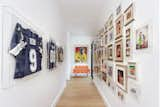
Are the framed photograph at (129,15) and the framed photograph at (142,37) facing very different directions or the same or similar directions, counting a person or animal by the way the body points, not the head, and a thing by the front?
same or similar directions

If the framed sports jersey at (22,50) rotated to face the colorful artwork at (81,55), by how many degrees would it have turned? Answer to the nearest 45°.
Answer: approximately 135° to its left

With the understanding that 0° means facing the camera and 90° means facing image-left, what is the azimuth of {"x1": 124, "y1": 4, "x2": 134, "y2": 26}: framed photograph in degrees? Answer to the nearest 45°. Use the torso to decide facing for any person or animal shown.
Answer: approximately 45°

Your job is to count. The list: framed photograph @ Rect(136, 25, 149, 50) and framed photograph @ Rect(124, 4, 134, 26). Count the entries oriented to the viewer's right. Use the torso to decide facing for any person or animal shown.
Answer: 0

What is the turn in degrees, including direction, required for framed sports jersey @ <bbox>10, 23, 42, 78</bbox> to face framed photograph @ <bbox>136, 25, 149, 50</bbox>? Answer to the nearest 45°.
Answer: approximately 45° to its left

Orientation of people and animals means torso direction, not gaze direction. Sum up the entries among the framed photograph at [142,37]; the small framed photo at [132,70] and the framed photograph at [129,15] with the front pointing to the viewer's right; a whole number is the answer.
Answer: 0

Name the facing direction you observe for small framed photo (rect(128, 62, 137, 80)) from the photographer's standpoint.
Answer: facing the viewer and to the left of the viewer

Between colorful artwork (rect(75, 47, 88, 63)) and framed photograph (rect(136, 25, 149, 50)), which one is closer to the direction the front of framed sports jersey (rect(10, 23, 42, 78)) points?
the framed photograph

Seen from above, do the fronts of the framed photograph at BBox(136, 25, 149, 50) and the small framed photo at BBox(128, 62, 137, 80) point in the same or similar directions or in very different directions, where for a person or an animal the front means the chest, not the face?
same or similar directions

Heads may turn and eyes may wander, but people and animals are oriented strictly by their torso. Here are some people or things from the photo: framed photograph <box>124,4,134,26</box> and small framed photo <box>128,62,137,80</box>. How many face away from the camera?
0

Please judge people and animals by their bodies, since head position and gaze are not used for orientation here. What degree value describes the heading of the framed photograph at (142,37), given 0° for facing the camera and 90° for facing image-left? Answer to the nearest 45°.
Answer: approximately 45°

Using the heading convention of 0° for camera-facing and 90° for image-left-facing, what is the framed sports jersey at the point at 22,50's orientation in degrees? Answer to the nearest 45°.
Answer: approximately 315°
